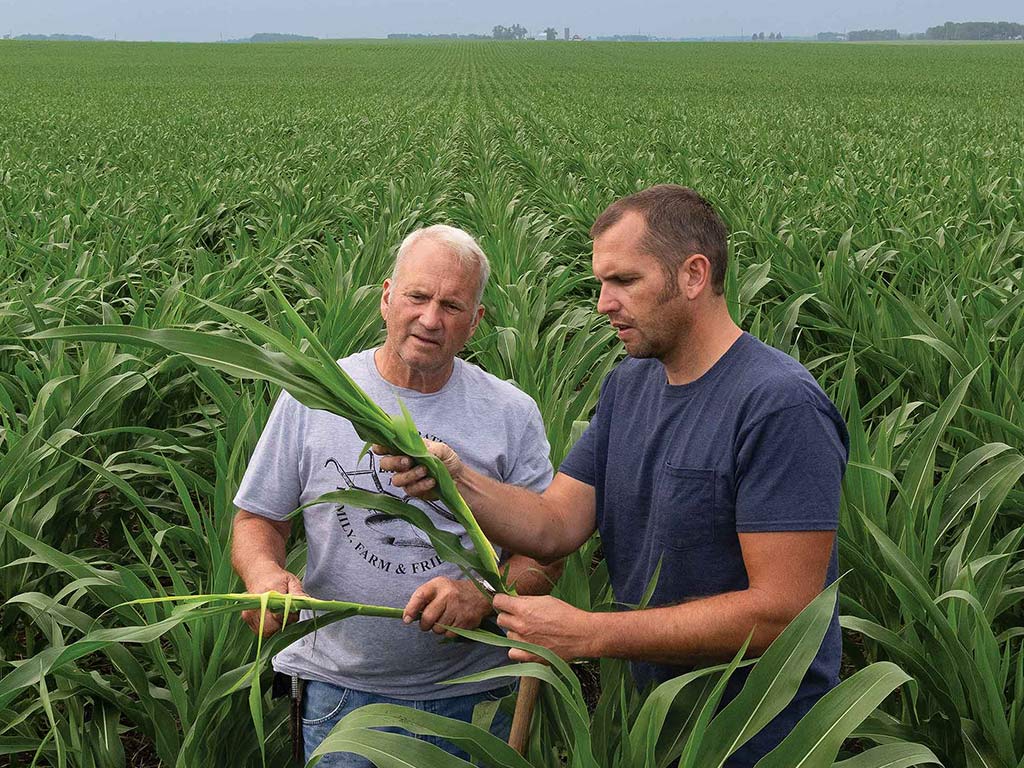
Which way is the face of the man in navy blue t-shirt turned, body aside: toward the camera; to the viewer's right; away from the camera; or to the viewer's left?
to the viewer's left

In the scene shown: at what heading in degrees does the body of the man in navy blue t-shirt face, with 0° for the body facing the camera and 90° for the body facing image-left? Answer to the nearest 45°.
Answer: approximately 45°

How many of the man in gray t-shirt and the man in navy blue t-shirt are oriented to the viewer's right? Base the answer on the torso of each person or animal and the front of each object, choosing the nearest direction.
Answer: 0

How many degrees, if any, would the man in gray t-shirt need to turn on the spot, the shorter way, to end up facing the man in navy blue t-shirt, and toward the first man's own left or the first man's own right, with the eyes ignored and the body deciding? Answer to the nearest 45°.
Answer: approximately 45° to the first man's own left

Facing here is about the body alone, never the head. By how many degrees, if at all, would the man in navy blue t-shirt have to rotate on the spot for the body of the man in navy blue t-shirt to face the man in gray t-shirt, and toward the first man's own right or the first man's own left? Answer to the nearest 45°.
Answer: approximately 45° to the first man's own right

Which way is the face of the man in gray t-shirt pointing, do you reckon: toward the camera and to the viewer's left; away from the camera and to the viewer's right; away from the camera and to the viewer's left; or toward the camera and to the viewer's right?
toward the camera and to the viewer's right

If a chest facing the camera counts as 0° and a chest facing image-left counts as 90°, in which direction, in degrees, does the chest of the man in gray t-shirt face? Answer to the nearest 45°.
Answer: approximately 0°
